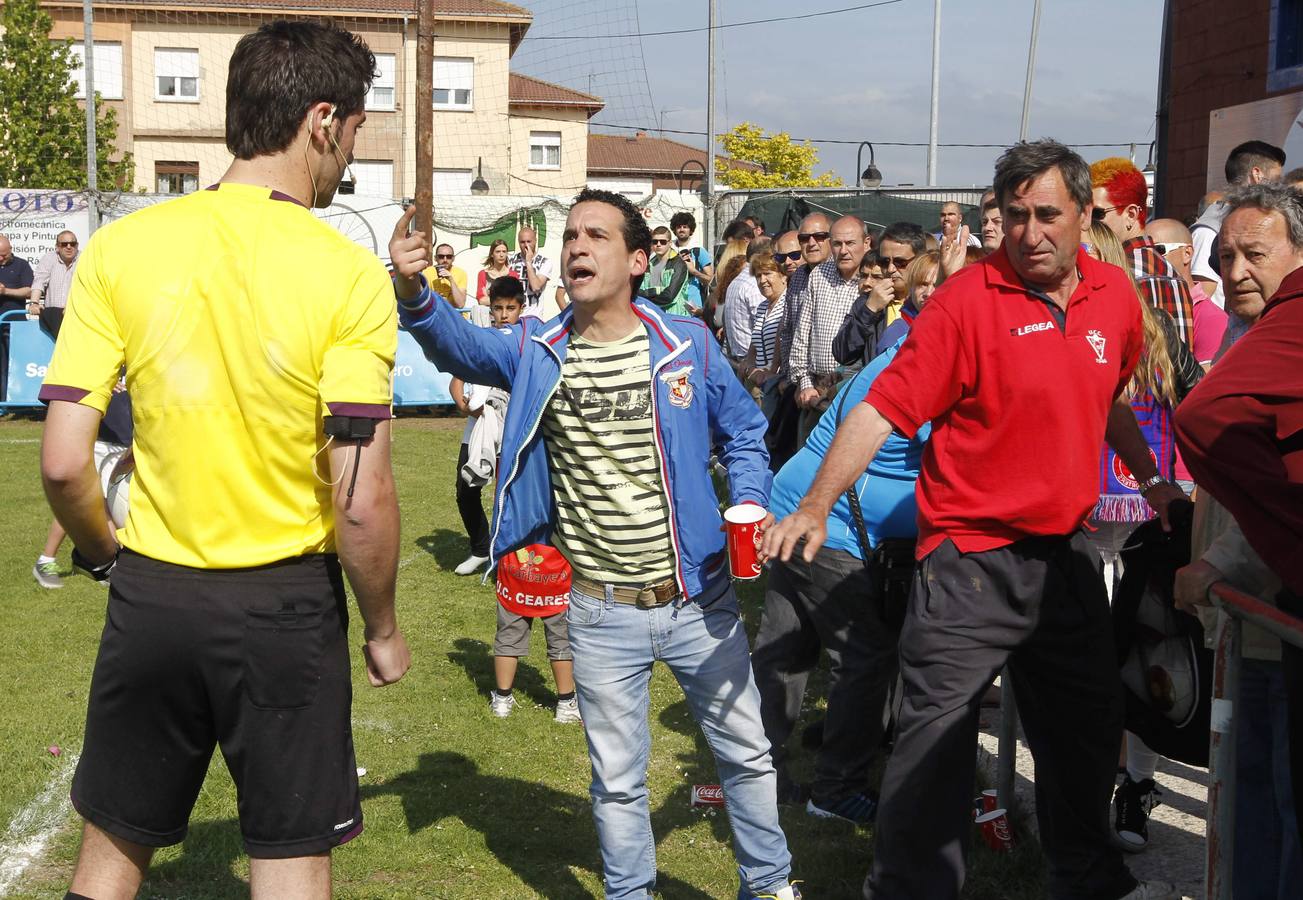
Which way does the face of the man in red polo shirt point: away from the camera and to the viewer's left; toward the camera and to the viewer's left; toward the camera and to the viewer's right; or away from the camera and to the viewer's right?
toward the camera and to the viewer's left

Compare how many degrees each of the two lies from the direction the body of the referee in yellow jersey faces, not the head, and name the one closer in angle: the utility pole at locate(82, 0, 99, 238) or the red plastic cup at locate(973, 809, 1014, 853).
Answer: the utility pole

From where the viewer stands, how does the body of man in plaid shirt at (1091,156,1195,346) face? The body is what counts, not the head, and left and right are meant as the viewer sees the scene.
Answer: facing to the left of the viewer

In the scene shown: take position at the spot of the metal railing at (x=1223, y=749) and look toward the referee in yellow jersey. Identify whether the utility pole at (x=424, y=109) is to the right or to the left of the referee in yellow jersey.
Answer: right

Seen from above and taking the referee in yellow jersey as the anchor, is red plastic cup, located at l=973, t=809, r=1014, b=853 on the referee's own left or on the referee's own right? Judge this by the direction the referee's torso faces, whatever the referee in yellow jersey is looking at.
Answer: on the referee's own right

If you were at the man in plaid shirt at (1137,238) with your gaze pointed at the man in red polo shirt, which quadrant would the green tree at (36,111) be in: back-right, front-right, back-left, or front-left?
back-right

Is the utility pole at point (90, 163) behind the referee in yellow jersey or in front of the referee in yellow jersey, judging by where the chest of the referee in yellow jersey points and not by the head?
in front

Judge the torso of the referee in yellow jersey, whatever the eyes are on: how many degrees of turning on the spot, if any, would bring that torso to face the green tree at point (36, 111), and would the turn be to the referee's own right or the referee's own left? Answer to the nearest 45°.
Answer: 0° — they already face it

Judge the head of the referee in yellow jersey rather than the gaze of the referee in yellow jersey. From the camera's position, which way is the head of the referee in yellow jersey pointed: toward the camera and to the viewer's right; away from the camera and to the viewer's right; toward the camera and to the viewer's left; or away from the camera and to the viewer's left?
away from the camera and to the viewer's right

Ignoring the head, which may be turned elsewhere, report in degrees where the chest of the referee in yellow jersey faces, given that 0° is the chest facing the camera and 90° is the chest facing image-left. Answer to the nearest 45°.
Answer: approximately 180°
